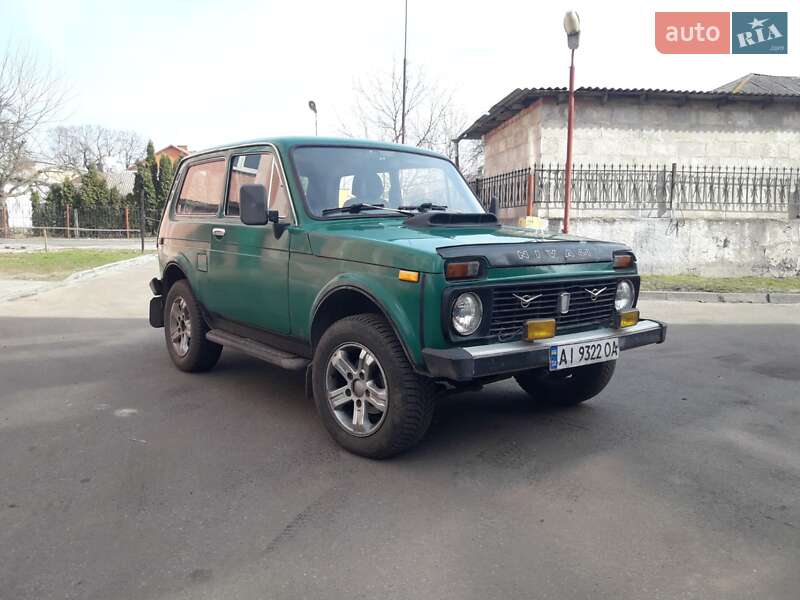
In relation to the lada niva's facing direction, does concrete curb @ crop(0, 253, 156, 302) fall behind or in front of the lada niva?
behind

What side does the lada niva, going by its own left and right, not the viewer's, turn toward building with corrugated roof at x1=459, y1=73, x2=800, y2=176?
left

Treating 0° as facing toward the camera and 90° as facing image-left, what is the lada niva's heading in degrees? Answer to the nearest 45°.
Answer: approximately 315°

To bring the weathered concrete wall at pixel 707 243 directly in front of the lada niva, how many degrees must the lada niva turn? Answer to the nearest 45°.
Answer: approximately 90° to its left

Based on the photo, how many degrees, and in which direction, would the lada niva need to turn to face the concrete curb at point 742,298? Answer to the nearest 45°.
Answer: approximately 90° to its left

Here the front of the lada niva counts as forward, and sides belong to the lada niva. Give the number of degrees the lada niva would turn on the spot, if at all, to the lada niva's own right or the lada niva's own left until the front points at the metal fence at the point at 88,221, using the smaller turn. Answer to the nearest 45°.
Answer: approximately 180°

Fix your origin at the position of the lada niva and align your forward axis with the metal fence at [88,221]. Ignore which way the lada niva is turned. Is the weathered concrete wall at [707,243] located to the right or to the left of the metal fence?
right

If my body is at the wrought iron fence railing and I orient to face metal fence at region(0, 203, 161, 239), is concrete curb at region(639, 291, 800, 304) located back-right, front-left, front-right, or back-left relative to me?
back-left

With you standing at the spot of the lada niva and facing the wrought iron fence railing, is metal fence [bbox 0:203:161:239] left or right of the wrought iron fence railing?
left
